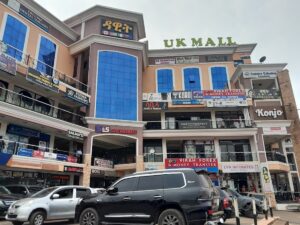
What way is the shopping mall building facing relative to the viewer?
toward the camera

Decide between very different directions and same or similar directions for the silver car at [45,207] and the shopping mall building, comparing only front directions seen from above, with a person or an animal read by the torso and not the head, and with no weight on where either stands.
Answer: same or similar directions

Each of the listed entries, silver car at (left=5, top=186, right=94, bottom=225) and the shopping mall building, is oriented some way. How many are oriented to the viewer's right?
0

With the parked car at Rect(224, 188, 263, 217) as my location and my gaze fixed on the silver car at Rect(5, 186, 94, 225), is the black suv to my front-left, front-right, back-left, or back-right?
front-left

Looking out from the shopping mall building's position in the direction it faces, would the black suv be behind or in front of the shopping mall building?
in front

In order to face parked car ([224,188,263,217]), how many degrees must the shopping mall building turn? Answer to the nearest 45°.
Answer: approximately 45° to its left

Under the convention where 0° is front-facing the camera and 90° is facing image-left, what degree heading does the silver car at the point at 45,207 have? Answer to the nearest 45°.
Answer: approximately 45°

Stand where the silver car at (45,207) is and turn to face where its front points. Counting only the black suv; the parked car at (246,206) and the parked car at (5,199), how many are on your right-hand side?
1

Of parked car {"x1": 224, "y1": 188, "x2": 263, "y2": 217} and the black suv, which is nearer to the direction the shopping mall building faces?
the black suv

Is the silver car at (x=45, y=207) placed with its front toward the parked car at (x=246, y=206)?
no

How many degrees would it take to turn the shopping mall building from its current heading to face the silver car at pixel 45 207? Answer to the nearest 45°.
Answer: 0° — it already faces it

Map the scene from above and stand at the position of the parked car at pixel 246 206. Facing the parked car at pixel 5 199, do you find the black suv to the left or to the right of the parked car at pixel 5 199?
left

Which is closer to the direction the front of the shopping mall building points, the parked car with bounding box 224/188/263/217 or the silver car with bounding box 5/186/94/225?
the silver car

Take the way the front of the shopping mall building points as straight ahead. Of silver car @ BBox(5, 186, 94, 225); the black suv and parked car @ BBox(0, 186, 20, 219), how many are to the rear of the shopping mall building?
0

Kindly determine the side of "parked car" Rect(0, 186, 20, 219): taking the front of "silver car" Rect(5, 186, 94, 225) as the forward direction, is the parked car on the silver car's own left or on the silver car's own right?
on the silver car's own right
